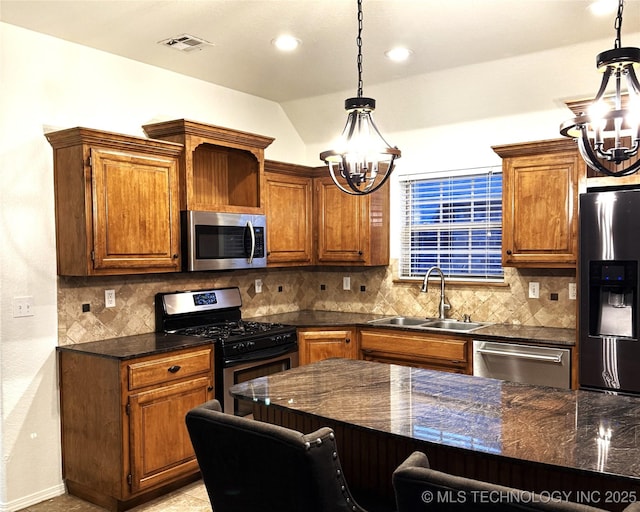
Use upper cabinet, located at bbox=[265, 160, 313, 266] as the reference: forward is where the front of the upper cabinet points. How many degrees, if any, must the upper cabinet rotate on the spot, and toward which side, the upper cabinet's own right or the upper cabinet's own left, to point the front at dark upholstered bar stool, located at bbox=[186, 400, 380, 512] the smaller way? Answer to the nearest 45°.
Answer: approximately 45° to the upper cabinet's own right

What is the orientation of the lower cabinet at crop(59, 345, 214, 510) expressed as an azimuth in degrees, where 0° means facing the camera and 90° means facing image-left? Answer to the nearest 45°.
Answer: approximately 315°

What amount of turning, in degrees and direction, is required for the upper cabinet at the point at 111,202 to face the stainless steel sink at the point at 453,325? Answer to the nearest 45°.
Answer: approximately 45° to its left

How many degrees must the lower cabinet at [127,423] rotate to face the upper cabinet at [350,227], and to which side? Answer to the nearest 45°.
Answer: approximately 90° to its left

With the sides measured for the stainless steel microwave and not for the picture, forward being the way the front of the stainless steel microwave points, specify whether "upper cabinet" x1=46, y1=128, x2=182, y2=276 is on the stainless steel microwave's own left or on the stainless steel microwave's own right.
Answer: on the stainless steel microwave's own right
